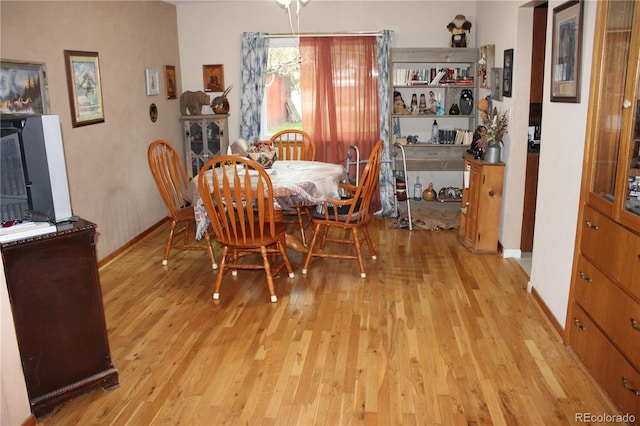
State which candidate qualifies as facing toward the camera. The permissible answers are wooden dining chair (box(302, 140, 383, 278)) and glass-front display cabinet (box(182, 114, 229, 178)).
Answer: the glass-front display cabinet

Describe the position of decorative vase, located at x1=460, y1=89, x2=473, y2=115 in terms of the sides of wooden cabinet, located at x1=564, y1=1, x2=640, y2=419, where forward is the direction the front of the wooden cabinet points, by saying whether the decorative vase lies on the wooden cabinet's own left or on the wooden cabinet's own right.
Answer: on the wooden cabinet's own right

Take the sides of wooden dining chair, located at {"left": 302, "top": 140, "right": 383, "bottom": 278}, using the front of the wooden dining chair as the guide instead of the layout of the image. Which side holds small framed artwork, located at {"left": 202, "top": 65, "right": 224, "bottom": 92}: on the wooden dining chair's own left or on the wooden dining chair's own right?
on the wooden dining chair's own right

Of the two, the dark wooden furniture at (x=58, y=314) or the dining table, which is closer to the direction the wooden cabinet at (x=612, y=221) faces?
the dark wooden furniture

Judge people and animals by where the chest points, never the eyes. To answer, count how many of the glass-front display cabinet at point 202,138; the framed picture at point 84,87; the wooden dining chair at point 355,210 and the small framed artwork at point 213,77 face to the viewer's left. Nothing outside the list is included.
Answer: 1

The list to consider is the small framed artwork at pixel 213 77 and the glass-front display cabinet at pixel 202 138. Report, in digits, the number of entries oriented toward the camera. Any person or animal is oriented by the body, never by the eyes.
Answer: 2

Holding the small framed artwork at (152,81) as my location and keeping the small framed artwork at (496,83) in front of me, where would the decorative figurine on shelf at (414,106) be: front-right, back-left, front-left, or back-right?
front-left

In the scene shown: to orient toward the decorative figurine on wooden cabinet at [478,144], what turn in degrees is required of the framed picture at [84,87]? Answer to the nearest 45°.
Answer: approximately 45° to its left

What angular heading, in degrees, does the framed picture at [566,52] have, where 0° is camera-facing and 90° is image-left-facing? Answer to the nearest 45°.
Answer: approximately 45°

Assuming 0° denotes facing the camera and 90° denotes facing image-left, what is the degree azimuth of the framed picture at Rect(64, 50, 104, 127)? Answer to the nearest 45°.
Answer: approximately 315°

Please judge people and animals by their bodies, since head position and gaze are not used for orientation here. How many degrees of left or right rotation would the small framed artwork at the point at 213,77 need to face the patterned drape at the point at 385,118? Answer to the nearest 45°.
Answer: approximately 90° to its left

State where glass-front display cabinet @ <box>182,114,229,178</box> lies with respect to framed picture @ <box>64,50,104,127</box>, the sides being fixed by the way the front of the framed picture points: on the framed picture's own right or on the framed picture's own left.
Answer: on the framed picture's own left

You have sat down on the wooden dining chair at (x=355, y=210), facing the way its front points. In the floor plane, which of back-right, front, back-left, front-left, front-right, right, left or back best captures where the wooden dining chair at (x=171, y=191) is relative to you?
front

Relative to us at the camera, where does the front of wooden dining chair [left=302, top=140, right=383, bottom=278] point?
facing to the left of the viewer

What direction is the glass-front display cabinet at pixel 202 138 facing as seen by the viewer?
toward the camera

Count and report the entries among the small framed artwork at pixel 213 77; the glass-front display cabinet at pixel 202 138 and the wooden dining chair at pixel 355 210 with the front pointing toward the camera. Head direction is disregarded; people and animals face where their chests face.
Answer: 2

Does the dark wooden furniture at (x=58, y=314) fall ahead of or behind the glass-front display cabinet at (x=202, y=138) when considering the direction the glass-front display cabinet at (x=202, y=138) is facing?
ahead

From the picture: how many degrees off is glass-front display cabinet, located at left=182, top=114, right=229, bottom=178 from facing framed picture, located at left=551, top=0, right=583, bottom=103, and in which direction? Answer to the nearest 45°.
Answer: approximately 45° to its left

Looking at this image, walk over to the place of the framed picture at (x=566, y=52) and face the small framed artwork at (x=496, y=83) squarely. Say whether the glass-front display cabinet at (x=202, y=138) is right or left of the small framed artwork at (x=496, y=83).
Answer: left

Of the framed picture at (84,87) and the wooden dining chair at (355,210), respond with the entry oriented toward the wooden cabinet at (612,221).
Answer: the framed picture

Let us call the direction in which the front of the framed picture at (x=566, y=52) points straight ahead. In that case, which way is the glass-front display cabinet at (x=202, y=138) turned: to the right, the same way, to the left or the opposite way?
to the left
